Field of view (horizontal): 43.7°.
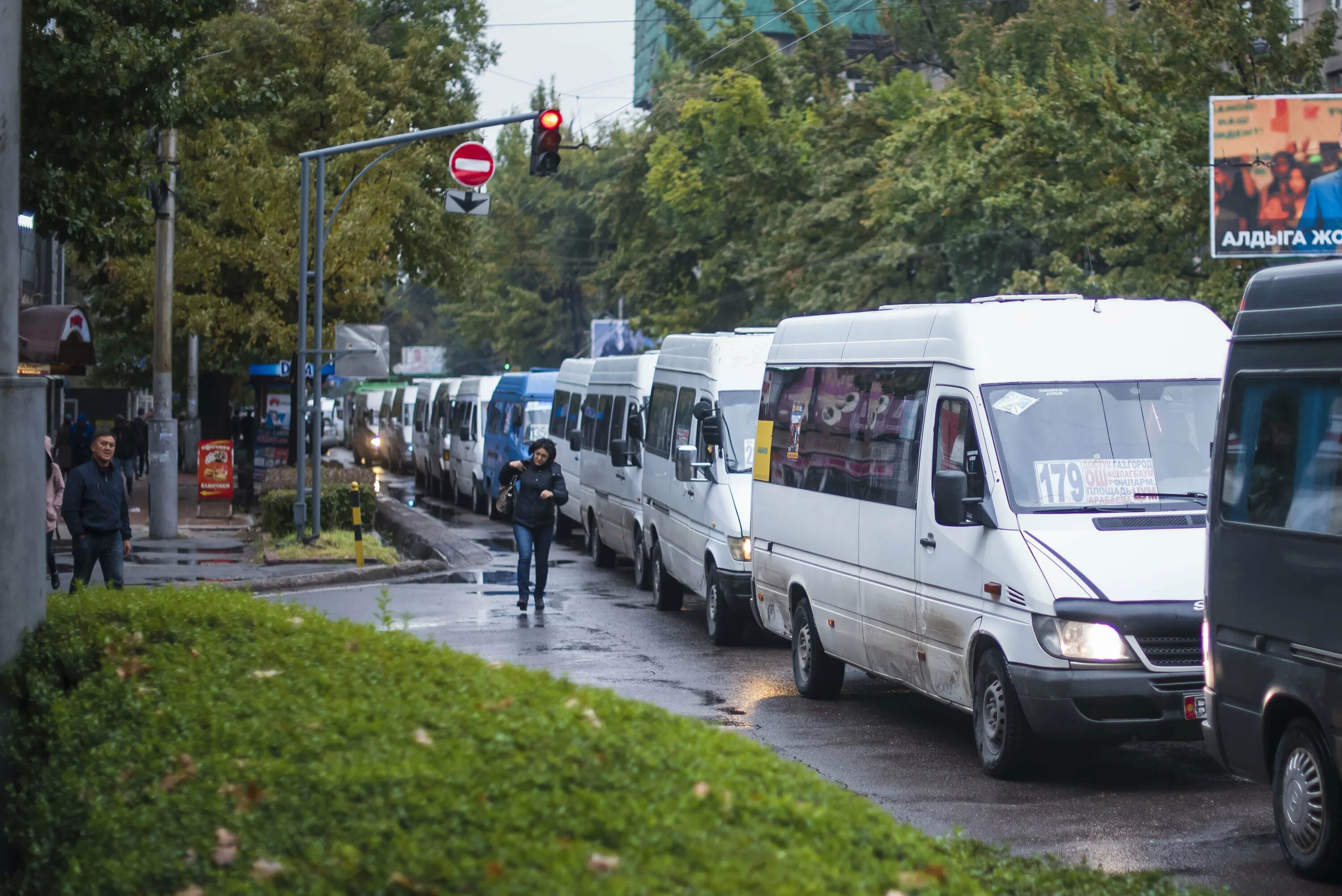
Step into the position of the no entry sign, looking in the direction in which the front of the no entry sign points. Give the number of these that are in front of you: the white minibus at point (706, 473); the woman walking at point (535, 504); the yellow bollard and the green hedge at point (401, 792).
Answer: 4

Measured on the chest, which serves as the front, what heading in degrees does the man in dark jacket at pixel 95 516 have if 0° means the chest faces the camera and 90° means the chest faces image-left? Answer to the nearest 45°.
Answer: approximately 315°

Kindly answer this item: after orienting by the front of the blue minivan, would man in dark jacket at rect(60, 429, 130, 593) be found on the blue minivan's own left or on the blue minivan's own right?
on the blue minivan's own right

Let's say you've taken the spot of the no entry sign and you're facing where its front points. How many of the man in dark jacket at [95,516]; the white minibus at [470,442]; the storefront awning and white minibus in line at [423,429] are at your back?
2

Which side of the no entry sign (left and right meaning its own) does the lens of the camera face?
front

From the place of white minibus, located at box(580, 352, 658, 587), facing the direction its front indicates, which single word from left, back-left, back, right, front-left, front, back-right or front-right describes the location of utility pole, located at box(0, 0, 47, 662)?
front-right

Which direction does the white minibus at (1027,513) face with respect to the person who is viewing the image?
facing the viewer and to the right of the viewer

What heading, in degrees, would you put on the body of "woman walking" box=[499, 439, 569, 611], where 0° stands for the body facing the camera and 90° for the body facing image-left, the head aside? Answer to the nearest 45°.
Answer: approximately 0°

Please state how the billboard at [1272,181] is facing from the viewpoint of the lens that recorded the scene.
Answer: facing the viewer

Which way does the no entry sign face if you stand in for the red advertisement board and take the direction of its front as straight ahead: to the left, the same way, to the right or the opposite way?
the same way

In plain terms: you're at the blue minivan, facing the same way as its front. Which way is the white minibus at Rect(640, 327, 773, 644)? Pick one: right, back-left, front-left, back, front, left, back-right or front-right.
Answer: front-right

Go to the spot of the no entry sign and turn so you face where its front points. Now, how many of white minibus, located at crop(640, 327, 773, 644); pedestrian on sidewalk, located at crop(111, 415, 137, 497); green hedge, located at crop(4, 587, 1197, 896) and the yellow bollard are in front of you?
3

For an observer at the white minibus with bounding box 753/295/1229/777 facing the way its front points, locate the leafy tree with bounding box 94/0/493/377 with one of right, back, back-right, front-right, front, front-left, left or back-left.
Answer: back
